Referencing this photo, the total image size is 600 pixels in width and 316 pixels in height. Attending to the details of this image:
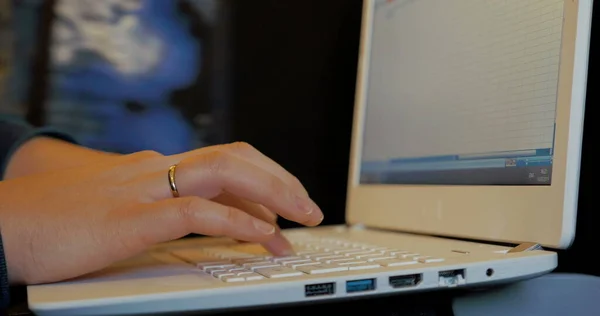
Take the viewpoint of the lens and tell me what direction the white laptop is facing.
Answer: facing the viewer and to the left of the viewer
